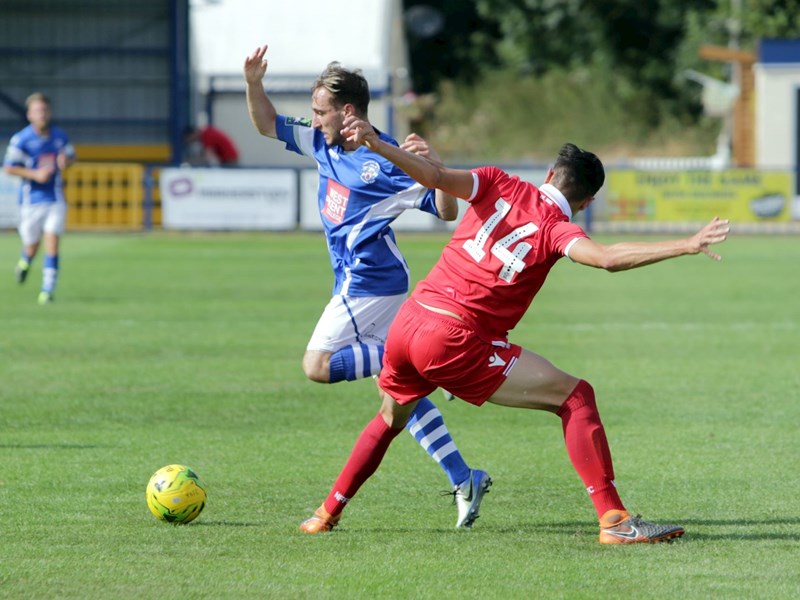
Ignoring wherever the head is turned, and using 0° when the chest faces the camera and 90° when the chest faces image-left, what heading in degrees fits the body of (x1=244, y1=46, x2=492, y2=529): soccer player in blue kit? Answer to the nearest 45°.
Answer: approximately 45°

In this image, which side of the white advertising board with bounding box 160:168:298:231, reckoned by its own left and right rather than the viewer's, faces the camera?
front

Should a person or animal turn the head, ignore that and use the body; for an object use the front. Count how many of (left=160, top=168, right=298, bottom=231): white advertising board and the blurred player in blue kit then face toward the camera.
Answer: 2

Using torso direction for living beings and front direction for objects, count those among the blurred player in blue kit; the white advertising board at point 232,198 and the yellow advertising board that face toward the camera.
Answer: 3

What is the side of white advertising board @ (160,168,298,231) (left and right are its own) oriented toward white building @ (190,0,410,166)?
back

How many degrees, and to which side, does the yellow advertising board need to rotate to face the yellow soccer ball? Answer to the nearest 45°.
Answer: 0° — it already faces it

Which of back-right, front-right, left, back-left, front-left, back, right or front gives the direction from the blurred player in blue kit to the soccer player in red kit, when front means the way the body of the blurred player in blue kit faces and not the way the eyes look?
front

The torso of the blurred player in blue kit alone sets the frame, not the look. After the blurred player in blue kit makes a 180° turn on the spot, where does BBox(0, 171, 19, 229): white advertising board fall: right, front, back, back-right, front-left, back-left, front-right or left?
front

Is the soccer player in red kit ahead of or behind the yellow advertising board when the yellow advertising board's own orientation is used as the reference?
ahead

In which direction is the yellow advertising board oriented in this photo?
toward the camera

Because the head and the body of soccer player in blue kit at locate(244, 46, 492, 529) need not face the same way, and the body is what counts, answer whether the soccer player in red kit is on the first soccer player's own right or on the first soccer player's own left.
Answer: on the first soccer player's own left

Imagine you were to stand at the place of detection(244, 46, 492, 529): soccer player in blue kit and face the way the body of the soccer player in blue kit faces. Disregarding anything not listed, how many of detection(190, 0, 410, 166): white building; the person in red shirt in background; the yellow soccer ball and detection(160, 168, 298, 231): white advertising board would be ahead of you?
1

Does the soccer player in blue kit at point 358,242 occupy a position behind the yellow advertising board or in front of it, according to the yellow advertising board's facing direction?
in front
